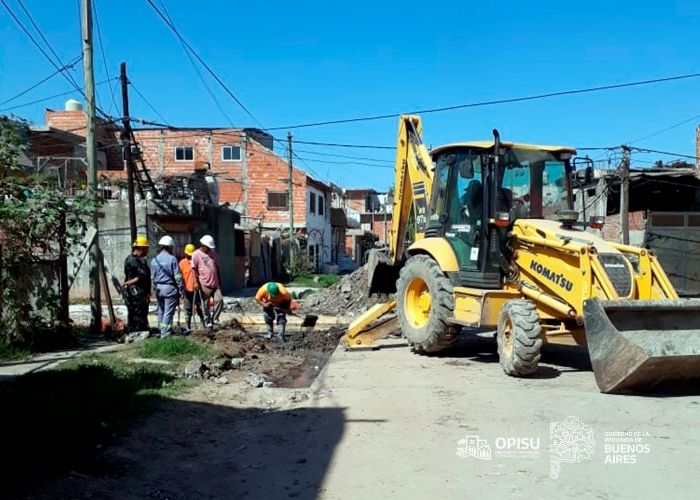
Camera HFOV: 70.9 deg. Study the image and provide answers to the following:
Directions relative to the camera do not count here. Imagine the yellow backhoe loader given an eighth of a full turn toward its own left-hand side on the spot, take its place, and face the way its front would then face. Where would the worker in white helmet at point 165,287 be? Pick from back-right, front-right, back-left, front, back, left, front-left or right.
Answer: back

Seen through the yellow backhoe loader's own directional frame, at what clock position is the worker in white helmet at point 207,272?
The worker in white helmet is roughly at 5 o'clock from the yellow backhoe loader.

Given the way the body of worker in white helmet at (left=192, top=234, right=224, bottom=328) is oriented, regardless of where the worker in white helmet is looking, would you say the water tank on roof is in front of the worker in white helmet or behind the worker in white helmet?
behind

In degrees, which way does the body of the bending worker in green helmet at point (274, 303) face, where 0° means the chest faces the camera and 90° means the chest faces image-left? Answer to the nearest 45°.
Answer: approximately 0°

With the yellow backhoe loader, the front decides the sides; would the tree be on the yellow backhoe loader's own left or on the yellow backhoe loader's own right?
on the yellow backhoe loader's own right

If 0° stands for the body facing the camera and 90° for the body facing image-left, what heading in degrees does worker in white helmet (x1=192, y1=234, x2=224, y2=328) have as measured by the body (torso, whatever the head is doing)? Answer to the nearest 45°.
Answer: approximately 315°

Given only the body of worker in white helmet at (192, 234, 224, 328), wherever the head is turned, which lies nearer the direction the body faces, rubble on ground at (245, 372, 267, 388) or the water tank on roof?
the rubble on ground

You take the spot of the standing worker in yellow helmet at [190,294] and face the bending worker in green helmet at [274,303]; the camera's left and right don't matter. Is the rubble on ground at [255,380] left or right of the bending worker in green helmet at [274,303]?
right

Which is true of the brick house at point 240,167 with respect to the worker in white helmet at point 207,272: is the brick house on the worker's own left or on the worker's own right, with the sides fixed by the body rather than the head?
on the worker's own left
